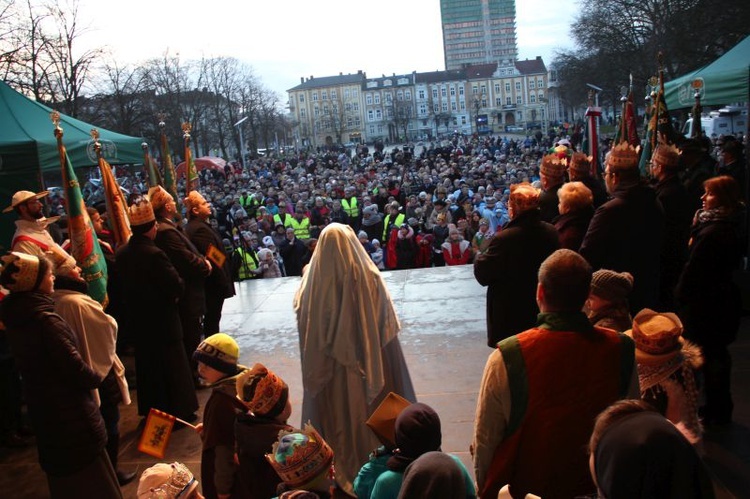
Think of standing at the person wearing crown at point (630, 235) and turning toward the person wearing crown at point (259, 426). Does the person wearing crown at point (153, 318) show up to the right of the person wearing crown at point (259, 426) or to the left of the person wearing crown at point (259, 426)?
right

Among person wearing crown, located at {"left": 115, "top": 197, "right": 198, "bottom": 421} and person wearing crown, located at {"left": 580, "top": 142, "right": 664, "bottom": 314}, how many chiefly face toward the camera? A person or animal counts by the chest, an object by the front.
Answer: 0

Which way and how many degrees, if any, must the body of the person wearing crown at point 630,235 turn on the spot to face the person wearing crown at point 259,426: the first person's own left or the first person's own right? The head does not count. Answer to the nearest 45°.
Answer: approximately 90° to the first person's own left

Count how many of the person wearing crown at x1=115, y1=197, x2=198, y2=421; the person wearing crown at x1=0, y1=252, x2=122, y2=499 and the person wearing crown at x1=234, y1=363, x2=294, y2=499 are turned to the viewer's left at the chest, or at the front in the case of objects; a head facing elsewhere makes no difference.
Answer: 0

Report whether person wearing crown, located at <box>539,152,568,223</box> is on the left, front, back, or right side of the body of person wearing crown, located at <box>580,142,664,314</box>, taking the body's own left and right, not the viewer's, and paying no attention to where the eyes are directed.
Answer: front

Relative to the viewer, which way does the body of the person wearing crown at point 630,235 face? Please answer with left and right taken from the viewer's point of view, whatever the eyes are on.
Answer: facing away from the viewer and to the left of the viewer

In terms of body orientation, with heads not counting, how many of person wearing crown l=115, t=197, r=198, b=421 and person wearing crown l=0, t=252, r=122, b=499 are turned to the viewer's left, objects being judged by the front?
0

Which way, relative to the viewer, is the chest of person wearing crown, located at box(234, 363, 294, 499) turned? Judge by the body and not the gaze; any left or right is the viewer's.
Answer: facing away from the viewer and to the right of the viewer

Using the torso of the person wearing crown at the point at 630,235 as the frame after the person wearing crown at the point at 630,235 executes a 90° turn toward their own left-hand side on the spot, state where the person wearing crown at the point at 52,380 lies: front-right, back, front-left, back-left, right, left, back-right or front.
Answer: front

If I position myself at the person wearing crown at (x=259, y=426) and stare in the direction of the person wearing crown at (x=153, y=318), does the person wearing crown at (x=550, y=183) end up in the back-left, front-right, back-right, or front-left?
front-right

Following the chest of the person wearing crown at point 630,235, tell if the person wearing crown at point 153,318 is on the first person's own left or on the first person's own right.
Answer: on the first person's own left

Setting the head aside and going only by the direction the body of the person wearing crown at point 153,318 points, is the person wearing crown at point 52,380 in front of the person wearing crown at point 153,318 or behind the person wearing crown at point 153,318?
behind

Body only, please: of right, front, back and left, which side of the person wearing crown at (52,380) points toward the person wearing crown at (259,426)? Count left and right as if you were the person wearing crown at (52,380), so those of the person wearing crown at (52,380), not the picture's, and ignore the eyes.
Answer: right

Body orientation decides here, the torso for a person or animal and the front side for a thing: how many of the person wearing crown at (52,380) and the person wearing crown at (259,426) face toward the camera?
0

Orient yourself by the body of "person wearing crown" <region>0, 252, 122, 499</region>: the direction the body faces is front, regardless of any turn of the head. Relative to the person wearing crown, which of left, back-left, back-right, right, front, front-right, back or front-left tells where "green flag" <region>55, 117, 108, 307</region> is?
front-left

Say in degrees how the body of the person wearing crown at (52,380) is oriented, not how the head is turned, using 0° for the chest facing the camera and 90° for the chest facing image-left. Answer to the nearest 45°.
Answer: approximately 225°

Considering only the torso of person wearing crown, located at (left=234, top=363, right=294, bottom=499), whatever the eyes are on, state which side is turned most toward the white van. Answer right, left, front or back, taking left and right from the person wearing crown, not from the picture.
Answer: front

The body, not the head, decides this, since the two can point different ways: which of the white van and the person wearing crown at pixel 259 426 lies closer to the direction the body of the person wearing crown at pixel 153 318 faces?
the white van

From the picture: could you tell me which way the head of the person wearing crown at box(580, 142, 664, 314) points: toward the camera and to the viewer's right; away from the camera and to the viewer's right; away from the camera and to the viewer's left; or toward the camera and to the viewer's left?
away from the camera and to the viewer's left

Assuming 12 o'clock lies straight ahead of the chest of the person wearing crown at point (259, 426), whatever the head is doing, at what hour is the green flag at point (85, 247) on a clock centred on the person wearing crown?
The green flag is roughly at 10 o'clock from the person wearing crown.

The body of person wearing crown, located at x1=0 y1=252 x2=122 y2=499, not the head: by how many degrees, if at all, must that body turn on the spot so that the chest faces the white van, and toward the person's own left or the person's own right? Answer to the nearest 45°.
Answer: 0° — they already face it

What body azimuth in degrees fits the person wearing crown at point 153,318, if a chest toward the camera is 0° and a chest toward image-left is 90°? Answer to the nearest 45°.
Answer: approximately 225°

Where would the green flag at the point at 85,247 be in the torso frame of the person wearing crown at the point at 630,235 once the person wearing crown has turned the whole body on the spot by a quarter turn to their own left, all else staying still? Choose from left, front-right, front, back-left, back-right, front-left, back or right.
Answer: front-right
